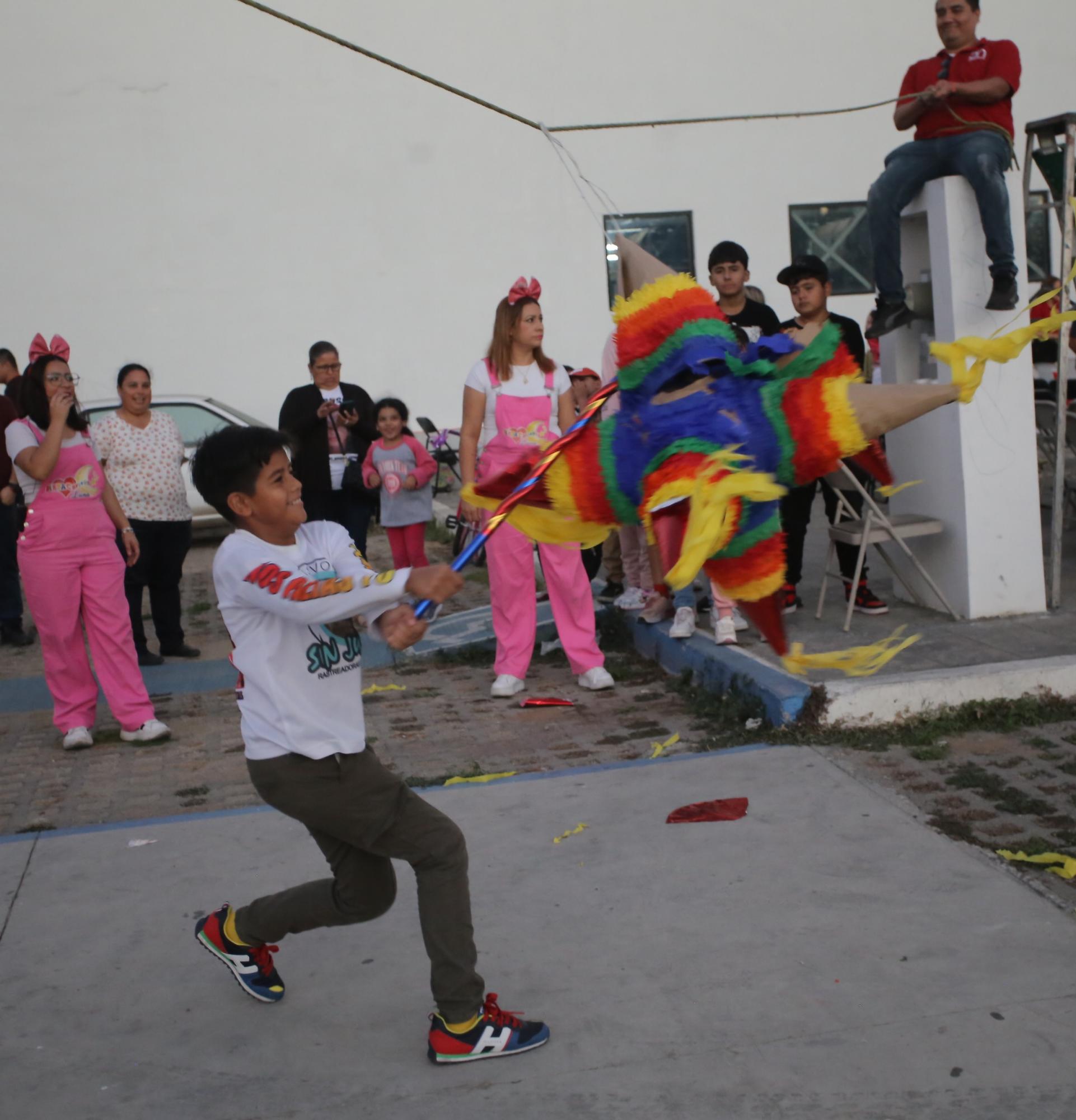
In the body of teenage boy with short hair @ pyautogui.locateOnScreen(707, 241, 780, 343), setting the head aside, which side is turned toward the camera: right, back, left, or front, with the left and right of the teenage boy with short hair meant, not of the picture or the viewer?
front

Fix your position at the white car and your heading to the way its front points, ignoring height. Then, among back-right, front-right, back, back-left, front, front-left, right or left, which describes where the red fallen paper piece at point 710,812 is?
right

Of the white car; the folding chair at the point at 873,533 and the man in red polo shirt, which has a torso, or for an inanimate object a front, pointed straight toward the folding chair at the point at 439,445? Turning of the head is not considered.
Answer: the white car

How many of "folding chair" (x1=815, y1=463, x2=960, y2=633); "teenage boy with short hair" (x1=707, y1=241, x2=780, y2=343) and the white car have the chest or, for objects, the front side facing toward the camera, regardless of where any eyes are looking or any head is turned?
1

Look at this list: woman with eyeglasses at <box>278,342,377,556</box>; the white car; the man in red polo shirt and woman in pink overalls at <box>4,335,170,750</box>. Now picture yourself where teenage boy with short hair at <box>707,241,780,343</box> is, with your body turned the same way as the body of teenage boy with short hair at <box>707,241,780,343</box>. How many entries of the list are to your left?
1

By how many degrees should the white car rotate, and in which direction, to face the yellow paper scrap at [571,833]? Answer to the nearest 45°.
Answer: approximately 90° to its right

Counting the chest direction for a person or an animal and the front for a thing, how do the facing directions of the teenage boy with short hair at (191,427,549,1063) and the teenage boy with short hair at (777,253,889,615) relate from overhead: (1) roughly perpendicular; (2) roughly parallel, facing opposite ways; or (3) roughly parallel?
roughly perpendicular

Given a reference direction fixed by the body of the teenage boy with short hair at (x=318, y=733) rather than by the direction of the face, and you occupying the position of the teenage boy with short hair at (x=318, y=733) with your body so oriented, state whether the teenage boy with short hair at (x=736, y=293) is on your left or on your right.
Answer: on your left

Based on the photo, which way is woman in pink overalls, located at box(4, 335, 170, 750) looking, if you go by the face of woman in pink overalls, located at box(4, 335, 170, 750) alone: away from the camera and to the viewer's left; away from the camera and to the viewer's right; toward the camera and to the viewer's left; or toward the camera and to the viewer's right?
toward the camera and to the viewer's right

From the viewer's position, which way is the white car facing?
facing to the right of the viewer

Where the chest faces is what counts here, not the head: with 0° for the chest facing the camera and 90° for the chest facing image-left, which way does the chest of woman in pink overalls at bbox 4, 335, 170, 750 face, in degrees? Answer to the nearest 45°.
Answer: approximately 315°

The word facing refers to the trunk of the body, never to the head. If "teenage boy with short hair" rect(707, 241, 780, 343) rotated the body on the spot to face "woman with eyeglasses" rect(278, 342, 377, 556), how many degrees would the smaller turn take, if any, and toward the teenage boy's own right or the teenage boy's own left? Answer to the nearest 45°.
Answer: approximately 135° to the teenage boy's own right

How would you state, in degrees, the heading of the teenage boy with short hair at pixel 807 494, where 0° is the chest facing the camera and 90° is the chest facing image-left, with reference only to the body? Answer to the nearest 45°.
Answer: approximately 45°
